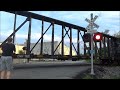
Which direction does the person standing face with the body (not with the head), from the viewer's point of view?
away from the camera
